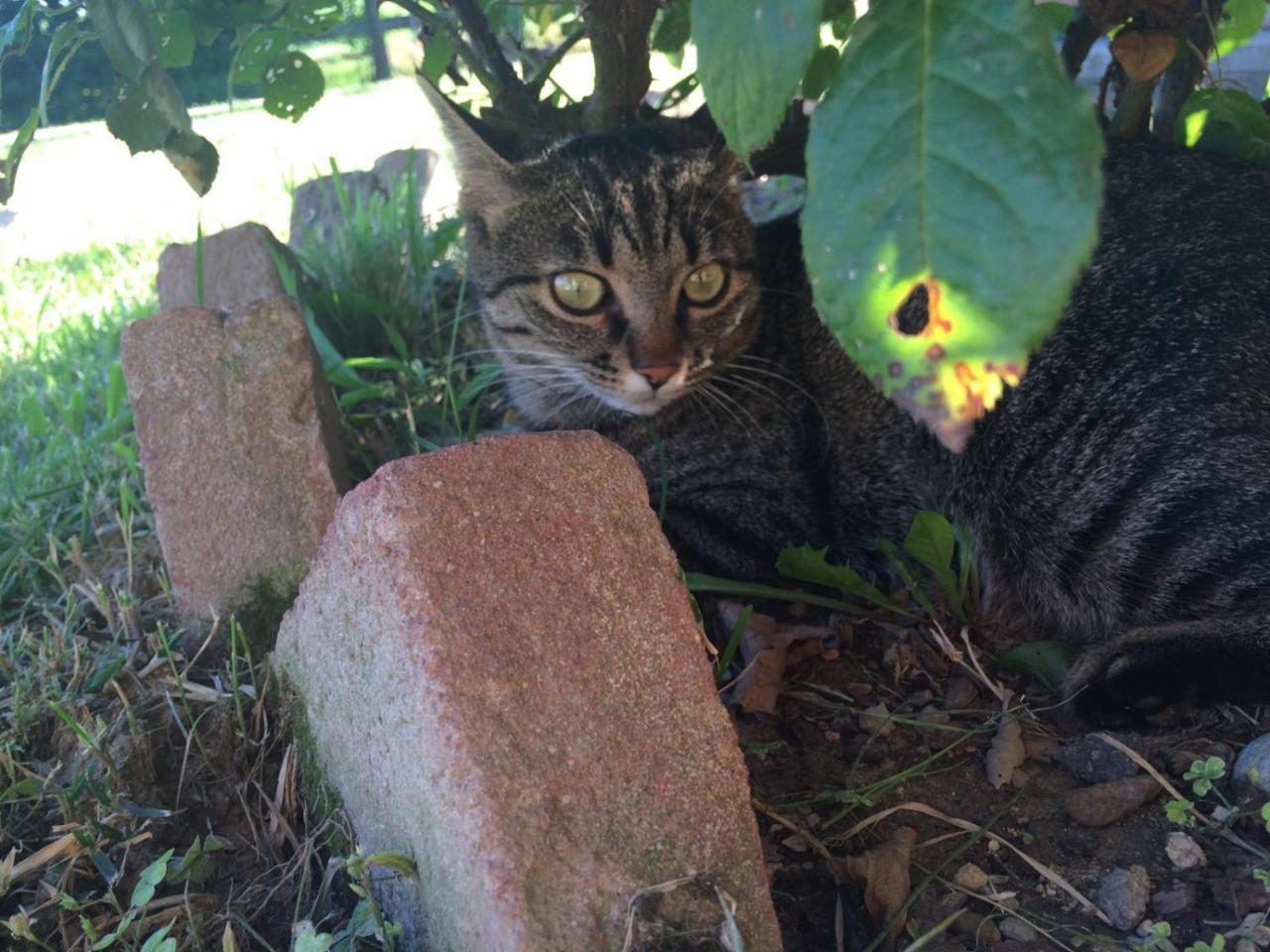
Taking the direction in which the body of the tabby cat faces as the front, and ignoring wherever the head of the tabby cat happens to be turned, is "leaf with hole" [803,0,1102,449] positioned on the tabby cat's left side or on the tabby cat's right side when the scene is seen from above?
on the tabby cat's left side

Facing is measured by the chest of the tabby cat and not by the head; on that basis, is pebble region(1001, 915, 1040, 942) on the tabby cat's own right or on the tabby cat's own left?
on the tabby cat's own left

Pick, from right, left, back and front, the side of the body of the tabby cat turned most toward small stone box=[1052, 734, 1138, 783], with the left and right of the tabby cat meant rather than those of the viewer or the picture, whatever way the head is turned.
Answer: left

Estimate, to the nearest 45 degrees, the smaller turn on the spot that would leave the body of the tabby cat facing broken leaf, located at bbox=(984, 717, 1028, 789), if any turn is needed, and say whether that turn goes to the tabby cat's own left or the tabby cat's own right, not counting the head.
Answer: approximately 90° to the tabby cat's own left

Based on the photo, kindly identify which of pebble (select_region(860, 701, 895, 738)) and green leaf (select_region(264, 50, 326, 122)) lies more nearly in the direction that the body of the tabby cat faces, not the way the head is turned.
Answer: the green leaf

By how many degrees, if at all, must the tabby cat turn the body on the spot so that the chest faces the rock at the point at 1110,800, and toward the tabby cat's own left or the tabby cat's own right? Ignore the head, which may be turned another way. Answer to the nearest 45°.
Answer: approximately 90° to the tabby cat's own left

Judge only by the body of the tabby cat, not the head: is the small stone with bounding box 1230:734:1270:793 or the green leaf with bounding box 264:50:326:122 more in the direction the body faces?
the green leaf

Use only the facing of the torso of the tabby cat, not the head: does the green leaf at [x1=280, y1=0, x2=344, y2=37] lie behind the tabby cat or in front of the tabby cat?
in front

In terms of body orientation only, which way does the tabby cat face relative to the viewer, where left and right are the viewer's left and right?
facing to the left of the viewer

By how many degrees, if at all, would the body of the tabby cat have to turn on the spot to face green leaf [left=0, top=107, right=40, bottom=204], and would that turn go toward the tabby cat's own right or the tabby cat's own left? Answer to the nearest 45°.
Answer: approximately 45° to the tabby cat's own left

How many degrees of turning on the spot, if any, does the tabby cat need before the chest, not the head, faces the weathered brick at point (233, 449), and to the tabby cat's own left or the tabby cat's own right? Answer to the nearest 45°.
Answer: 0° — it already faces it

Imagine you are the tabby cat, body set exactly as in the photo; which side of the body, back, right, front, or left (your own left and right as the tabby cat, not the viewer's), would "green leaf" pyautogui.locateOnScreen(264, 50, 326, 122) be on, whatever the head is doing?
front

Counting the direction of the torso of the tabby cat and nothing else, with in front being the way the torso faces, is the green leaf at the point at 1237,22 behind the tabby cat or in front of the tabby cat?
behind

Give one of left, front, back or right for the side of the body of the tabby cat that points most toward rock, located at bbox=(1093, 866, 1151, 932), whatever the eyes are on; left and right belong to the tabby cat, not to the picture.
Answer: left

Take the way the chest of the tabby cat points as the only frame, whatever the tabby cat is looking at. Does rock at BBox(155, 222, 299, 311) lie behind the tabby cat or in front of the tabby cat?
in front
